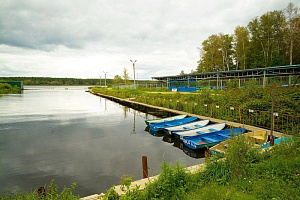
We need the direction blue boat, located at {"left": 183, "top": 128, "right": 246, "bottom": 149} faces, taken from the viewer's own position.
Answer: facing away from the viewer and to the right of the viewer

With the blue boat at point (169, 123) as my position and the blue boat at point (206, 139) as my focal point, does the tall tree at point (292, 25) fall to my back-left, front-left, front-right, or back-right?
back-left

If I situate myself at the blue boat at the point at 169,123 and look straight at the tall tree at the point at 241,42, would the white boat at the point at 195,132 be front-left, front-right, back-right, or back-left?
back-right

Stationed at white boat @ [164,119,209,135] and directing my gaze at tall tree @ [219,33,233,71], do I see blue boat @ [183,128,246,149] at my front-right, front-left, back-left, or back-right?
back-right

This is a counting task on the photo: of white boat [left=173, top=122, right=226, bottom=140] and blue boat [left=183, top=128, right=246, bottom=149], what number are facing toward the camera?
0

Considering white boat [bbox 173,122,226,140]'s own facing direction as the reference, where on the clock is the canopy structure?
The canopy structure is roughly at 11 o'clock from the white boat.

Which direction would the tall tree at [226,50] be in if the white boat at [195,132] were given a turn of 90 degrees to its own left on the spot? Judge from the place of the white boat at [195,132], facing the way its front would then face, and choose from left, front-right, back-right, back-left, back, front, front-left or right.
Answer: front-right

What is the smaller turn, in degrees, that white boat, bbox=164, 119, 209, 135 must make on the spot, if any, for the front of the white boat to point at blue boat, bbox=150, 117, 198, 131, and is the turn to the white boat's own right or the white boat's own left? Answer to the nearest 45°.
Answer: approximately 90° to the white boat's own left

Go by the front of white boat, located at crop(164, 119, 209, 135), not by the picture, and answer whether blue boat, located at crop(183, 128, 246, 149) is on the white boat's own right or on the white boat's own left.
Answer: on the white boat's own right
